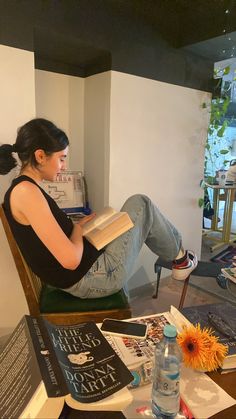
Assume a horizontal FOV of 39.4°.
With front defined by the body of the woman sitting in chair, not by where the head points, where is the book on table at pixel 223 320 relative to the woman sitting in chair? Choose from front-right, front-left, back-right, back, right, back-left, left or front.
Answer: front-right

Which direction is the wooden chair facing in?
to the viewer's right

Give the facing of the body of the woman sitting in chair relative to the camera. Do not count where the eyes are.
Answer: to the viewer's right

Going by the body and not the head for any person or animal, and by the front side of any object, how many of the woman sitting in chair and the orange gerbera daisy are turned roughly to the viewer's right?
1

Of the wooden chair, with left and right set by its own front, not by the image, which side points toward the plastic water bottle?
right

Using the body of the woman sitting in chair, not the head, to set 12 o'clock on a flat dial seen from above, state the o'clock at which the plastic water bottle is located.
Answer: The plastic water bottle is roughly at 2 o'clock from the woman sitting in chair.

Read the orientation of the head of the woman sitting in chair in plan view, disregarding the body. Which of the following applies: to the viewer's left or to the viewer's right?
to the viewer's right

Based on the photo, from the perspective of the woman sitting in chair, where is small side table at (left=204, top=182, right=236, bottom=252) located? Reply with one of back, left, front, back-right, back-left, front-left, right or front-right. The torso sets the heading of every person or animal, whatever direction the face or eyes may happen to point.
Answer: front-left
